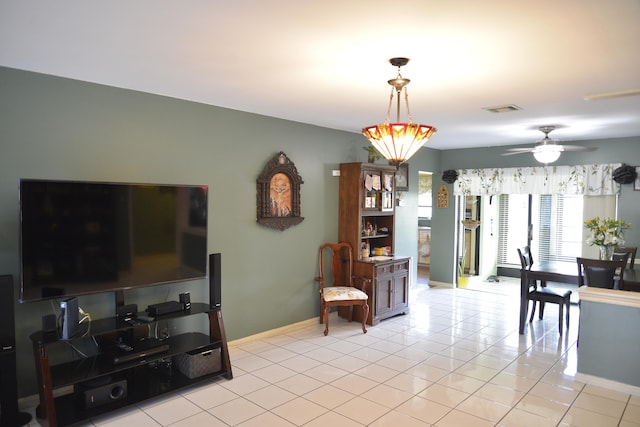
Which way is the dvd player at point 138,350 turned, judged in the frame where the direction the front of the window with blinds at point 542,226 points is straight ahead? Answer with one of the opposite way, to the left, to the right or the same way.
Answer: to the left

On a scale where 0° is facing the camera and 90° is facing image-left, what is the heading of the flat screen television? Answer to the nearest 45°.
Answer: approximately 315°

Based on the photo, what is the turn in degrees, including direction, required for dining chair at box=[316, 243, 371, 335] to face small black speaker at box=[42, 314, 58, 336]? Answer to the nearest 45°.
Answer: approximately 45° to its right

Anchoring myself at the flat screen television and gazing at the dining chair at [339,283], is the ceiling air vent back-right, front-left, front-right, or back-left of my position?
front-right

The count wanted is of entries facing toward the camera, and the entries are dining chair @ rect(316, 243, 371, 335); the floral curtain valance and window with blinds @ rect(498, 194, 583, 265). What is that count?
3

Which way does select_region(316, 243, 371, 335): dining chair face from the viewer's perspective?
toward the camera

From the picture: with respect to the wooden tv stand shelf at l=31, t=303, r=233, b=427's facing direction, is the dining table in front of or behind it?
in front

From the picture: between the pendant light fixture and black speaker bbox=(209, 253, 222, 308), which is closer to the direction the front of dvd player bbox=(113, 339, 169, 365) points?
the pendant light fixture

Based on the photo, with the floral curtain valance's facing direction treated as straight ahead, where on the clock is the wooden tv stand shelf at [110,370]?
The wooden tv stand shelf is roughly at 1 o'clock from the floral curtain valance.

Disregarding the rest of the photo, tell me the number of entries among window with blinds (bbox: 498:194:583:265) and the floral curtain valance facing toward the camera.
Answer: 2

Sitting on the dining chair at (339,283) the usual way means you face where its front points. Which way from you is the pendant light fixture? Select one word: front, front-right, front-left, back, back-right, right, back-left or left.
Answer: front

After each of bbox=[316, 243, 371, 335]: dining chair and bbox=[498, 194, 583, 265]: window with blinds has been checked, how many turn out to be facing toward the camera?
2

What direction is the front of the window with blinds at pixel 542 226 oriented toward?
toward the camera

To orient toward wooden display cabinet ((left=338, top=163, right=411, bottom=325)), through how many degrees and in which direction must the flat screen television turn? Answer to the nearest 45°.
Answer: approximately 45° to its left

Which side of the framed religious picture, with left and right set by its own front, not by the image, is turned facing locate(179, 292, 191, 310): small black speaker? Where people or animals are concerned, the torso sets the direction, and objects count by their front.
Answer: right

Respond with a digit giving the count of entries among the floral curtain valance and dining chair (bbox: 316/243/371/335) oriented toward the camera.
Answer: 2

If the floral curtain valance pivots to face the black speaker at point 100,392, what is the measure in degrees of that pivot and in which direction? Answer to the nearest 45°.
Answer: approximately 45° to its right

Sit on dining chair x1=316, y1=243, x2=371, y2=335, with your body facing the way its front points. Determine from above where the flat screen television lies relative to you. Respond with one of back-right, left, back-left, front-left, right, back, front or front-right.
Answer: front-right

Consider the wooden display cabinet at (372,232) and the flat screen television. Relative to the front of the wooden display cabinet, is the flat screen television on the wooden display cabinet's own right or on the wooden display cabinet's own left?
on the wooden display cabinet's own right
